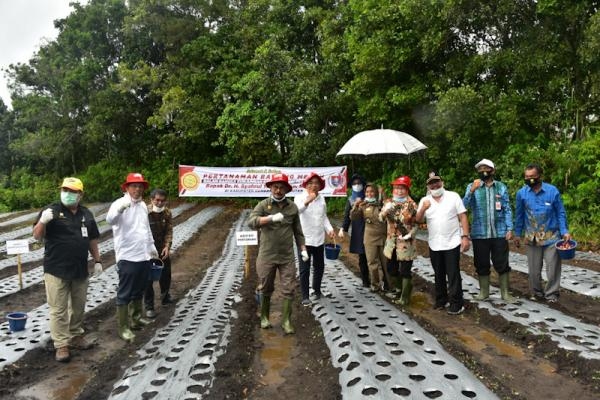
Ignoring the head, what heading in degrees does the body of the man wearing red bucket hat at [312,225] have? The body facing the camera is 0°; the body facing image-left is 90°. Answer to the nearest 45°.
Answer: approximately 0°

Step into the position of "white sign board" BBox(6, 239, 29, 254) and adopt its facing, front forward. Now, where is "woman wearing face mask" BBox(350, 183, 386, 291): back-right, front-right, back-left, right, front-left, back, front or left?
front-left

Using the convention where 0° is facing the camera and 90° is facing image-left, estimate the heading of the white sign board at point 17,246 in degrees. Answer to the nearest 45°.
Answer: approximately 0°

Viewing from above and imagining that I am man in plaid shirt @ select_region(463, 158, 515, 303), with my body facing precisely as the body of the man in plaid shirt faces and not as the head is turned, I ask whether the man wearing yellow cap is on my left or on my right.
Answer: on my right

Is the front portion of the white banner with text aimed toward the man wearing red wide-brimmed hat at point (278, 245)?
yes

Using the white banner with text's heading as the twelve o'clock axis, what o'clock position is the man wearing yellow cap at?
The man wearing yellow cap is roughly at 12 o'clock from the white banner with text.

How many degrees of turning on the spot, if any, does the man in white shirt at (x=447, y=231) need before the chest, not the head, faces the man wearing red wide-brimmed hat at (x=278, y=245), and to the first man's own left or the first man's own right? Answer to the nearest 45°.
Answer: approximately 45° to the first man's own right

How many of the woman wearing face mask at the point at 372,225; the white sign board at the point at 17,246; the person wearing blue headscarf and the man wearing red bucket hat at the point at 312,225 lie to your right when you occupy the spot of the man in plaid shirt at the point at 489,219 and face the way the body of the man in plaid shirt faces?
4
